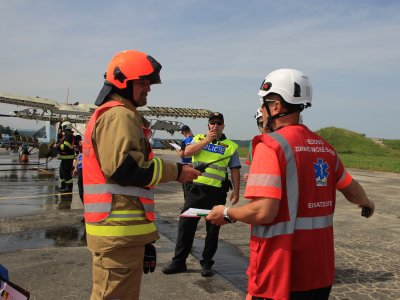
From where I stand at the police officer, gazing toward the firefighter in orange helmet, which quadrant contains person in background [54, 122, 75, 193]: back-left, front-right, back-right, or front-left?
back-right

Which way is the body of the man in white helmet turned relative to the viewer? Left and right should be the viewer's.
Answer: facing away from the viewer and to the left of the viewer

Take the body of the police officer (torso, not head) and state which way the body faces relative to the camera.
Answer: toward the camera

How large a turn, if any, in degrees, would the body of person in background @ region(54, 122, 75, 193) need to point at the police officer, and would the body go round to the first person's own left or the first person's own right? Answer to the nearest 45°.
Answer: approximately 90° to the first person's own left

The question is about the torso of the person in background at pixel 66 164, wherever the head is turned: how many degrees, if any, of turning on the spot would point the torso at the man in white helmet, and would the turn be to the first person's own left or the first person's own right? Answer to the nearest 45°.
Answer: approximately 90° to the first person's own left

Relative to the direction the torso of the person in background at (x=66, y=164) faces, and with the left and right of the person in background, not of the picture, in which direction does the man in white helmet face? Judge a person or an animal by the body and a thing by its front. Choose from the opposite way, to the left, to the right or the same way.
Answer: to the right

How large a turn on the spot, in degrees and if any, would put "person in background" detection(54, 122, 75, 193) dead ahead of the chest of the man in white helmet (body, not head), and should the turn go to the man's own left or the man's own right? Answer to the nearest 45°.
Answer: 0° — they already face them

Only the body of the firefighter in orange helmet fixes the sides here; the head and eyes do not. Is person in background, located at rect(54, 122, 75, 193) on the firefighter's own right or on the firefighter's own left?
on the firefighter's own left

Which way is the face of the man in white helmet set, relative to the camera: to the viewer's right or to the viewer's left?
to the viewer's left

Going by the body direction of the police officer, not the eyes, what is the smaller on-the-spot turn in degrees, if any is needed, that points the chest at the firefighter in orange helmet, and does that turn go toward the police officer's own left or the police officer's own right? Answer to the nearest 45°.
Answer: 0° — they already face them

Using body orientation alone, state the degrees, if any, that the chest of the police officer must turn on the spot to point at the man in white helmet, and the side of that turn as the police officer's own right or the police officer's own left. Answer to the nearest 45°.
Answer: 0° — they already face them

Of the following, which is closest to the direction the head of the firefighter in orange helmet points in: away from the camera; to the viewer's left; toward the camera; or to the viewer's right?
to the viewer's right

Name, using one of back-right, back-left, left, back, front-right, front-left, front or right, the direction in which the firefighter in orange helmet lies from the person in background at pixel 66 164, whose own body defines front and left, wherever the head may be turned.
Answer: left

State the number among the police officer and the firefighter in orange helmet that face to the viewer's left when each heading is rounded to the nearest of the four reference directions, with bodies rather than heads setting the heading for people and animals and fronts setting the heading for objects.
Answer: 0

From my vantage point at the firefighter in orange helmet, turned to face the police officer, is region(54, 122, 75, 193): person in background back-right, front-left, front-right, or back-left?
front-left

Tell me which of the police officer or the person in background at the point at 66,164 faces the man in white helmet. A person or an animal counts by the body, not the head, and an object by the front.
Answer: the police officer

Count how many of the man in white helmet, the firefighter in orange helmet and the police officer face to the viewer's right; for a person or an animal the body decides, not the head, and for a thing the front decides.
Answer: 1

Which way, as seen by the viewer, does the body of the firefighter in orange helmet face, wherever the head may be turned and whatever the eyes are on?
to the viewer's right

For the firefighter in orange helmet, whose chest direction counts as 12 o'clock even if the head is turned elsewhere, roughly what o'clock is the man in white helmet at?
The man in white helmet is roughly at 1 o'clock from the firefighter in orange helmet.

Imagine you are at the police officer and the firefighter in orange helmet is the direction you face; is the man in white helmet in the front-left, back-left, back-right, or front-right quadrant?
front-left
